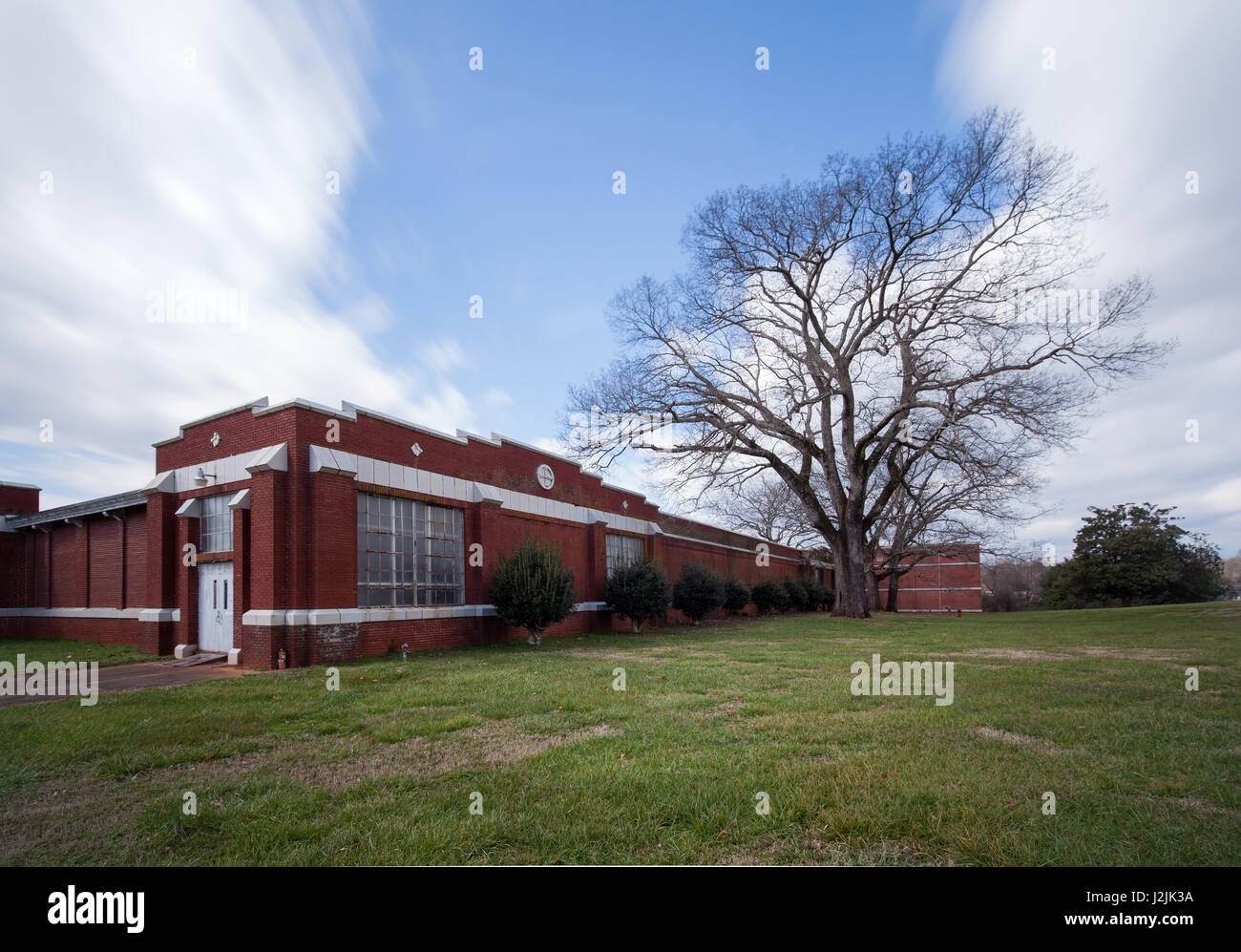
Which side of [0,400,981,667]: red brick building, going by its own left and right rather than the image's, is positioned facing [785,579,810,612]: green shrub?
left

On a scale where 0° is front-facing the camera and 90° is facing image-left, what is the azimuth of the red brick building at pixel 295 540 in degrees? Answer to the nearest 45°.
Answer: approximately 315°

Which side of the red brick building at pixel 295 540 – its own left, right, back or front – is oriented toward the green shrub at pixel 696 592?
left

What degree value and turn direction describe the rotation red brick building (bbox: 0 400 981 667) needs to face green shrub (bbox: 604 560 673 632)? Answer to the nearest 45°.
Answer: approximately 90° to its left

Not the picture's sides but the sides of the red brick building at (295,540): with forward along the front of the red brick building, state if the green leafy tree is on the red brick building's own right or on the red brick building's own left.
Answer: on the red brick building's own left
